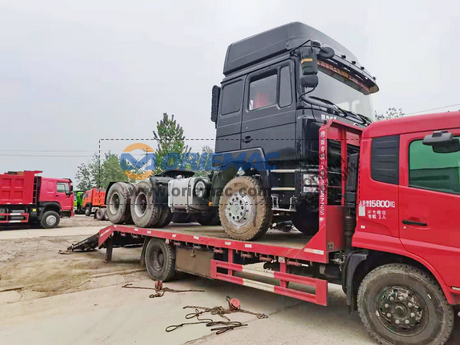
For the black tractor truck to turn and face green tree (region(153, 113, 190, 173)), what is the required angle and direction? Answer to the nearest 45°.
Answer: approximately 180°

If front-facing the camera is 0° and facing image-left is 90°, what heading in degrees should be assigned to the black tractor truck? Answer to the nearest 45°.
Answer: approximately 315°

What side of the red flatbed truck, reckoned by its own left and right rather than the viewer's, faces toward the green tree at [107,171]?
back

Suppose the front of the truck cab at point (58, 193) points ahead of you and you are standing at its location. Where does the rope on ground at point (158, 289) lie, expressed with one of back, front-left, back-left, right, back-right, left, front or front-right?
right

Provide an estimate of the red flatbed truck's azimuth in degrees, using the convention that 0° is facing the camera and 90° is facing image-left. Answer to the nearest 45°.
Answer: approximately 315°

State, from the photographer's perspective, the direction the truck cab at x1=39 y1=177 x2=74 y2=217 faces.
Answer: facing to the right of the viewer

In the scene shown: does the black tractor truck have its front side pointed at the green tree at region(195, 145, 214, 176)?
no

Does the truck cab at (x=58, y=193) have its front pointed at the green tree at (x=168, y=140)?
no

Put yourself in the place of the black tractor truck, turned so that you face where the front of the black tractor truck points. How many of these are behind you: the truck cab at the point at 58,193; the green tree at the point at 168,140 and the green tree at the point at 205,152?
3

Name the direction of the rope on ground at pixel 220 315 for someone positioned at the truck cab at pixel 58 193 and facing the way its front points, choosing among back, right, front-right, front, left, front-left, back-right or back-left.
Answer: right

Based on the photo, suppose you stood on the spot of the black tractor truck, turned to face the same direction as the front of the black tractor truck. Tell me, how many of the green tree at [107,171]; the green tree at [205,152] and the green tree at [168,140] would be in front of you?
0

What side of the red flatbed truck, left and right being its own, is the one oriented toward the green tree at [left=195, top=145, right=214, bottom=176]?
back

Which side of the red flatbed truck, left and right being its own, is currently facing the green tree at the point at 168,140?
back
